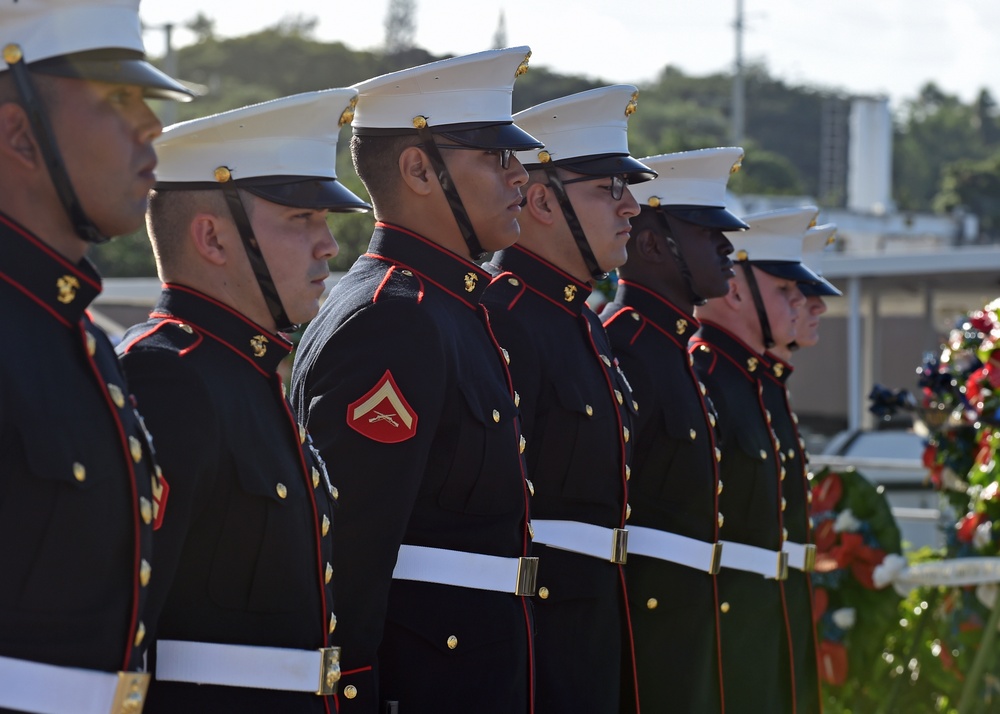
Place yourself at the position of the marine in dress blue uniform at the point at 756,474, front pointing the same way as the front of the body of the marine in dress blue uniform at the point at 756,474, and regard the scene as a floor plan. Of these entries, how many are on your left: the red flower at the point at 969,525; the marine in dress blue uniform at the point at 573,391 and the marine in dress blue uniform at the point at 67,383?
1

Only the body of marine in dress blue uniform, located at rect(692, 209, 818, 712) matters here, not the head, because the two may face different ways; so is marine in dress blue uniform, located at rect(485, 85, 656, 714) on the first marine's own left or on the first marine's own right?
on the first marine's own right

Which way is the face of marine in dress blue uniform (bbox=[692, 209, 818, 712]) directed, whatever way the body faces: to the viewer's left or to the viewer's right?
to the viewer's right

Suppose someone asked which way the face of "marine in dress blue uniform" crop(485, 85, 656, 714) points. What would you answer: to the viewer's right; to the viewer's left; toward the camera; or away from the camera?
to the viewer's right

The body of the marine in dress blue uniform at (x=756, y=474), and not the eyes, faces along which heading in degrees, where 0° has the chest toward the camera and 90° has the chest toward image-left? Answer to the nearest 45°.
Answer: approximately 315°

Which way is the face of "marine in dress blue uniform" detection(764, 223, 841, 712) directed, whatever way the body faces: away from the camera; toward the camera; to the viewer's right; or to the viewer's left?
to the viewer's right

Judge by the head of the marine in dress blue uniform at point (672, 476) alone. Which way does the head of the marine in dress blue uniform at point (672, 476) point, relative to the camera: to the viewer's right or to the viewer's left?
to the viewer's right

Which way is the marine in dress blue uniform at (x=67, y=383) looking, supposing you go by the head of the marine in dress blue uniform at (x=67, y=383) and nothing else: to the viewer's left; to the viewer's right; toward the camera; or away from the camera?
to the viewer's right

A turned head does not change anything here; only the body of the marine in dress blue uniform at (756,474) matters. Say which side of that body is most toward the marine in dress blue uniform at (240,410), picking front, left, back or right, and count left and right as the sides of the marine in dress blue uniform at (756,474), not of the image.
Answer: right

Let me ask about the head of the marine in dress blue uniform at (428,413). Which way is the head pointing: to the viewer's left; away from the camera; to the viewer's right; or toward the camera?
to the viewer's right

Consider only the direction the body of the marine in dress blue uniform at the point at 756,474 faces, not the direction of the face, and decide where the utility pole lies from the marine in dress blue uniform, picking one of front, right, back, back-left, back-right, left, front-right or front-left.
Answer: back-left

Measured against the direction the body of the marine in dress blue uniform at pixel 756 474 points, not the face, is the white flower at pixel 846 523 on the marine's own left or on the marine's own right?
on the marine's own left
